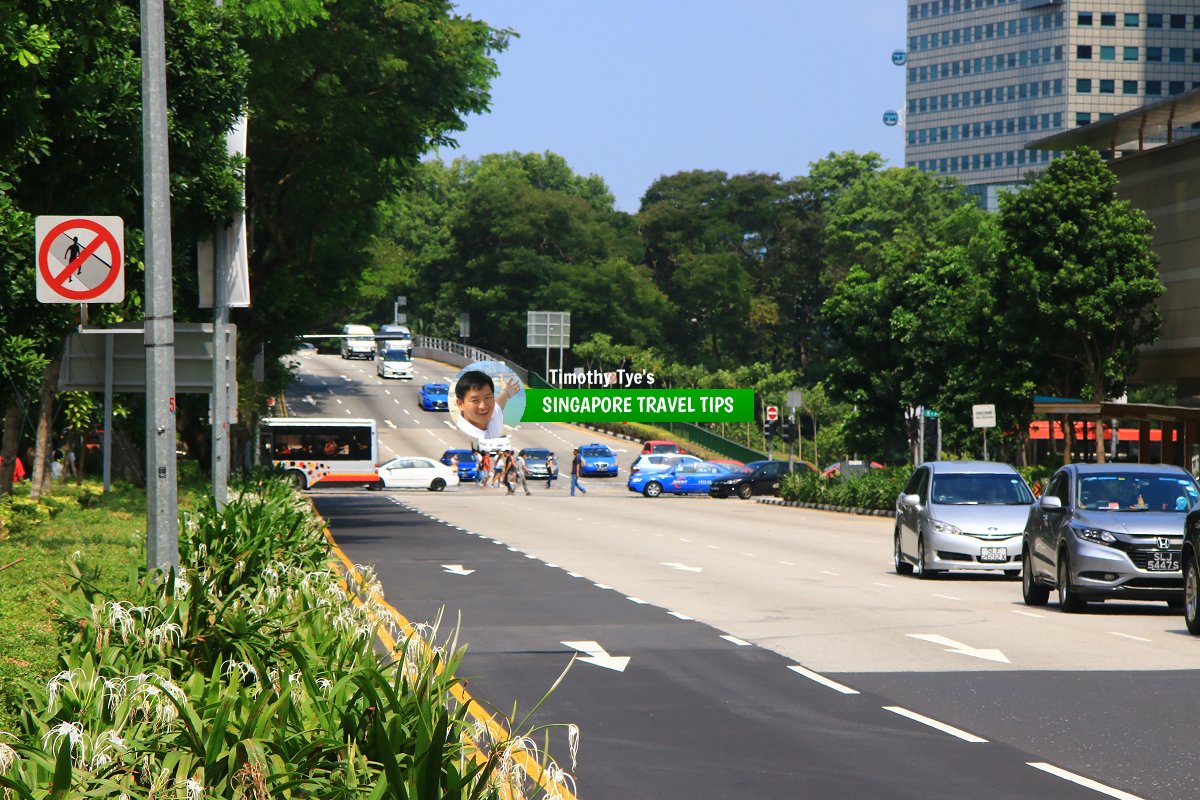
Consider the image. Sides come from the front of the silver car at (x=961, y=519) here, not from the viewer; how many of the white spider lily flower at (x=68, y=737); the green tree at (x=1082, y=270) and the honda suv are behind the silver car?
1

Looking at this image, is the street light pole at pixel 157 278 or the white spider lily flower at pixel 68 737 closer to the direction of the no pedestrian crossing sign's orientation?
the white spider lily flower

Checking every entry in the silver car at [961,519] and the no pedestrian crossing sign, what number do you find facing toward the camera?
2

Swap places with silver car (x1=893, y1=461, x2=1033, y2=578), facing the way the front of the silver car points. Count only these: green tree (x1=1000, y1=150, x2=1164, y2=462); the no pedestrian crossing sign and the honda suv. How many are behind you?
1

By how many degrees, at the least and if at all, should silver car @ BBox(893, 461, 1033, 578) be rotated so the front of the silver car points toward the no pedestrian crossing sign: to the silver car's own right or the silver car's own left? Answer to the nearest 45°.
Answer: approximately 45° to the silver car's own right

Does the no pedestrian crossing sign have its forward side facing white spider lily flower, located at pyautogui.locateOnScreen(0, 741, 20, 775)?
yes

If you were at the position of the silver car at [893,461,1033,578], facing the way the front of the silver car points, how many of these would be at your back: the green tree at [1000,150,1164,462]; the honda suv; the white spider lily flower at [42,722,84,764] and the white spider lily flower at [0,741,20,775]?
1

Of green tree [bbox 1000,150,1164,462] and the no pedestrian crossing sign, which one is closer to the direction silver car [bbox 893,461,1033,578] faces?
the no pedestrian crossing sign

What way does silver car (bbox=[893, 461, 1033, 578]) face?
toward the camera

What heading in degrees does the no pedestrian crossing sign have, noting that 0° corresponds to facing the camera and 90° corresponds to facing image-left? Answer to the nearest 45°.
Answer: approximately 0°

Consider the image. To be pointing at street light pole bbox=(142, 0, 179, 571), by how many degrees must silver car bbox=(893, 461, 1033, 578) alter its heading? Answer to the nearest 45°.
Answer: approximately 45° to its right

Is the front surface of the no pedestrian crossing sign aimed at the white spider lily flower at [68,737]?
yes

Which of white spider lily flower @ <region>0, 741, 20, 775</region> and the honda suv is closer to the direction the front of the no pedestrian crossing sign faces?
the white spider lily flower

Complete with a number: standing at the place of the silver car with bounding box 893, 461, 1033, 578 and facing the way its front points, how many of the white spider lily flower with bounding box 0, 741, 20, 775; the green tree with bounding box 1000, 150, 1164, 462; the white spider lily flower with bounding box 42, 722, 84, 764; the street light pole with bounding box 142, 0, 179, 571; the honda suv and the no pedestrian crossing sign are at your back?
1

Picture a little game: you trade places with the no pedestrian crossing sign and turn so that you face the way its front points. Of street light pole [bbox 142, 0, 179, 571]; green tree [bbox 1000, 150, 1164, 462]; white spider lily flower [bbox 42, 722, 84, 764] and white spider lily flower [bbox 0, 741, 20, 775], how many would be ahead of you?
2

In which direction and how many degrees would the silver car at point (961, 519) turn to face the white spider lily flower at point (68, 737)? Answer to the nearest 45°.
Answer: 0° — it already faces it

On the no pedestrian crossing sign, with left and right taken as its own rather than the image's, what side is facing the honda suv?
left
